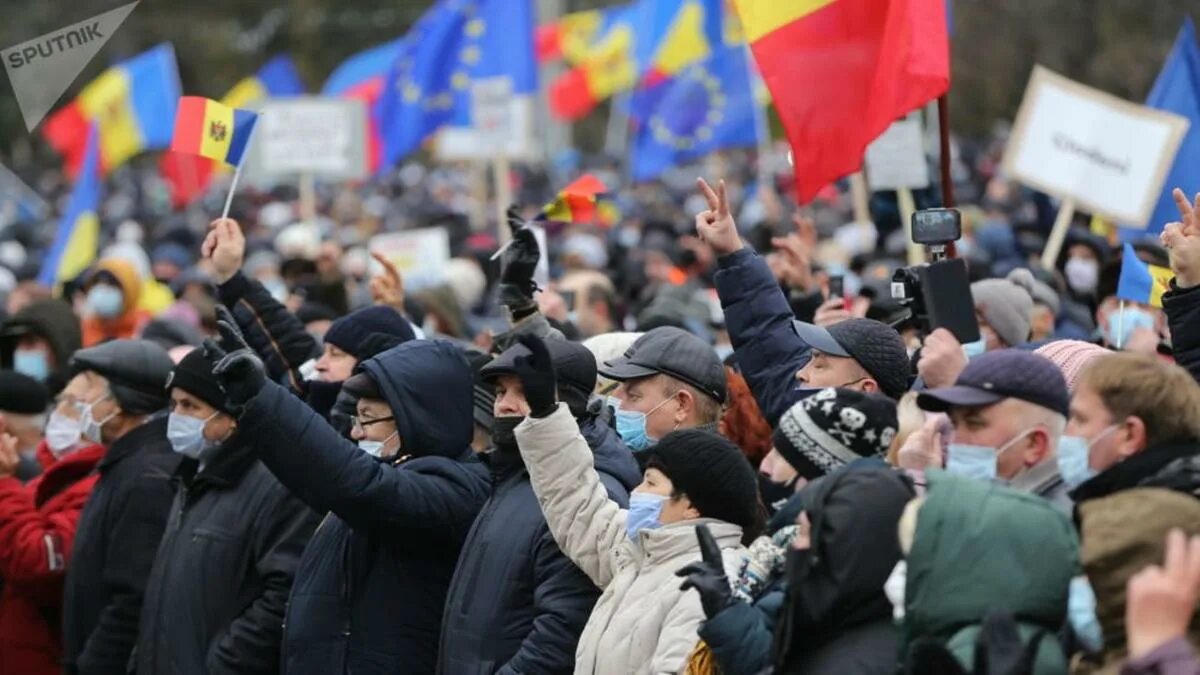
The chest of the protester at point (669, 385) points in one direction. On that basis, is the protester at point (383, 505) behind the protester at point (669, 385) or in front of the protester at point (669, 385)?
in front

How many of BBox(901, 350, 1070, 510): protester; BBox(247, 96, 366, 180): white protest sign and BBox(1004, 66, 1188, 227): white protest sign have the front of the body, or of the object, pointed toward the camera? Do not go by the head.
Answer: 2

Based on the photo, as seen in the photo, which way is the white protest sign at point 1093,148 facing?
toward the camera

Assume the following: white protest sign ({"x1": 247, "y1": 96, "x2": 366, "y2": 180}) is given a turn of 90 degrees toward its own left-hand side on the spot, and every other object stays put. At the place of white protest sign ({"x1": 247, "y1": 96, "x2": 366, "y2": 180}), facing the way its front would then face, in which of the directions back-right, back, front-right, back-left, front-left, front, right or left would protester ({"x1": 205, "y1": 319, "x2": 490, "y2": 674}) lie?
right

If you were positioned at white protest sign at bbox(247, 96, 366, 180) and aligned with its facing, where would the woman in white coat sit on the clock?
The woman in white coat is roughly at 12 o'clock from the white protest sign.

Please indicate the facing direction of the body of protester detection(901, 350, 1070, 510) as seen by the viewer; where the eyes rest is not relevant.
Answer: to the viewer's left

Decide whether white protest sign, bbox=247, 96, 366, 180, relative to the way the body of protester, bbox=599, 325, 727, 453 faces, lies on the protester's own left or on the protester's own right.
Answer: on the protester's own right
